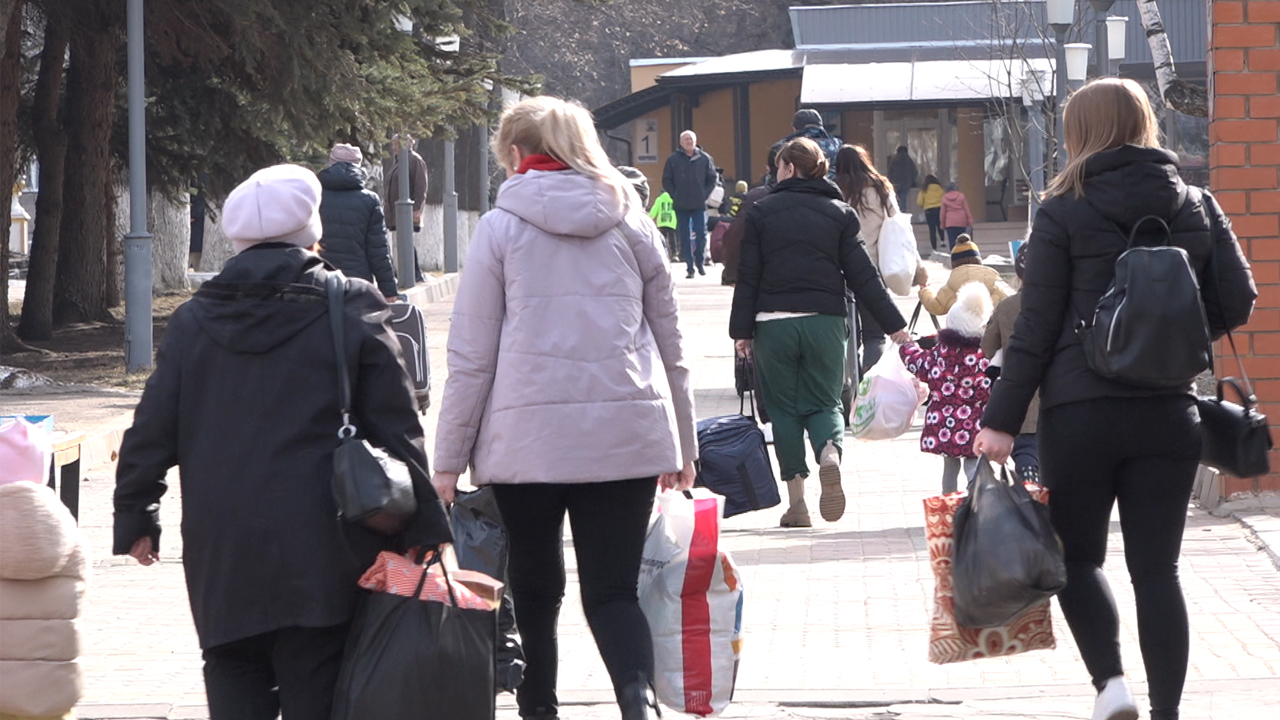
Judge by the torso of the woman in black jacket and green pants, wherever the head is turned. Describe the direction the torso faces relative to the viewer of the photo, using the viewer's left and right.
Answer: facing away from the viewer

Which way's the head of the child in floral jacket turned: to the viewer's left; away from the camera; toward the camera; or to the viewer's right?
away from the camera

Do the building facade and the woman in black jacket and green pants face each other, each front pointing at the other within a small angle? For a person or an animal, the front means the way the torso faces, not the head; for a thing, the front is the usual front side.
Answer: yes

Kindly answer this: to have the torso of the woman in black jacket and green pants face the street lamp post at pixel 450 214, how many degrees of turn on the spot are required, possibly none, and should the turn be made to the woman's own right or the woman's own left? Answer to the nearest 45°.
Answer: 0° — they already face it

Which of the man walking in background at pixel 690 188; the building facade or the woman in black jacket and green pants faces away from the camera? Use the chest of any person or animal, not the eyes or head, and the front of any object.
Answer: the woman in black jacket and green pants

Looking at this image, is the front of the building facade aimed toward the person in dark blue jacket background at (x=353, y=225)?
yes

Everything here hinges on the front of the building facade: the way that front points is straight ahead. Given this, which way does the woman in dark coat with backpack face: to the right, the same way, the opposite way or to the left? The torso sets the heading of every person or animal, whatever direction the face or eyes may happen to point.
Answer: the opposite way

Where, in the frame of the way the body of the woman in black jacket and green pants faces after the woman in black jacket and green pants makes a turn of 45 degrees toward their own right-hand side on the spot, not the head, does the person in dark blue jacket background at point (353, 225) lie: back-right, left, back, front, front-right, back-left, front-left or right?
left

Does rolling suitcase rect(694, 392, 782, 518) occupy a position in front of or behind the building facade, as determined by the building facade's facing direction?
in front

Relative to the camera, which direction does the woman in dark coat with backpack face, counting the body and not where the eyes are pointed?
away from the camera

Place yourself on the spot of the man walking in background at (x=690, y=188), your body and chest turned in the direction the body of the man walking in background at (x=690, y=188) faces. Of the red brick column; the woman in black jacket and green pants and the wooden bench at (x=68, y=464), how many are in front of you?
3

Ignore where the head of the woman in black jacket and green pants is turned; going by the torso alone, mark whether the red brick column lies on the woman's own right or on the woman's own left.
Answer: on the woman's own right
